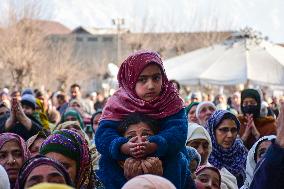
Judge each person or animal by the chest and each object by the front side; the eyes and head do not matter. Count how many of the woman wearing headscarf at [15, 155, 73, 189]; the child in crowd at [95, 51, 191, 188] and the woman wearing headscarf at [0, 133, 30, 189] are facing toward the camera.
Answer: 3

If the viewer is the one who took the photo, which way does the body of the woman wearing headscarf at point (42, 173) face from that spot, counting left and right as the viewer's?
facing the viewer

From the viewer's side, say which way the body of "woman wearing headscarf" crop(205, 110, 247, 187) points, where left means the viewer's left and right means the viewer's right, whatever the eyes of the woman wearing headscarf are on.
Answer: facing the viewer and to the right of the viewer

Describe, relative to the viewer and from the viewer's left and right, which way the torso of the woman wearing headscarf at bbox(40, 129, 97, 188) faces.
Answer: facing the viewer and to the left of the viewer

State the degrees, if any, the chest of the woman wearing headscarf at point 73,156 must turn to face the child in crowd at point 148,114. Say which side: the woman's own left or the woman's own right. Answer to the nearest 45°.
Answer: approximately 90° to the woman's own left

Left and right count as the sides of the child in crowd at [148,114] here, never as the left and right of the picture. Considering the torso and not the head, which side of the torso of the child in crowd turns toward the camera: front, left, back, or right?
front

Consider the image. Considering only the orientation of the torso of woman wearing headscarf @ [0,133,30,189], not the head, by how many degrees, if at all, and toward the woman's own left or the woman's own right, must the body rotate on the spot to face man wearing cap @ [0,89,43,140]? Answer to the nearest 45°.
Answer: approximately 180°

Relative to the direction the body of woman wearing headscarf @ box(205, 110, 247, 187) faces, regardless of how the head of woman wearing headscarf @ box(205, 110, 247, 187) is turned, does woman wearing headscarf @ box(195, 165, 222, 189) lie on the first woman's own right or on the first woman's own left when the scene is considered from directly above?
on the first woman's own right

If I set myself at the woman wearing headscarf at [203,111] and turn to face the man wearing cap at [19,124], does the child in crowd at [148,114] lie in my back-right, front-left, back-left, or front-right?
front-left

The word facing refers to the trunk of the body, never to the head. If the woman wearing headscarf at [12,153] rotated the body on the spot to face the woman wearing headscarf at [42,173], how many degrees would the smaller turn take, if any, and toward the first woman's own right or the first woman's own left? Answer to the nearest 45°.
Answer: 0° — they already face them

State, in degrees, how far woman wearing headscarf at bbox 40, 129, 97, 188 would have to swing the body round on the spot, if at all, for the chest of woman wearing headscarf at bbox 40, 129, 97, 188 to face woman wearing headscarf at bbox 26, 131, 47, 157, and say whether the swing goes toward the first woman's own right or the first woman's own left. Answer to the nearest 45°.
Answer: approximately 135° to the first woman's own right
